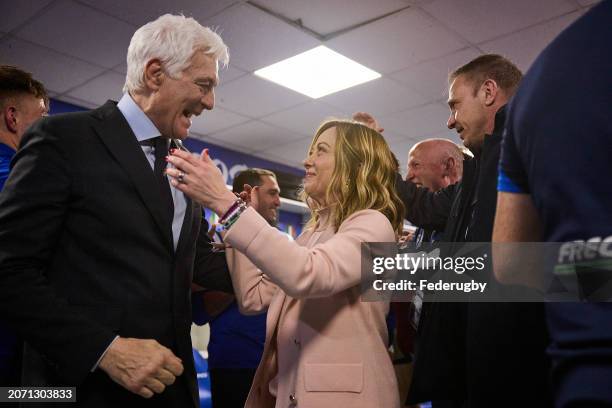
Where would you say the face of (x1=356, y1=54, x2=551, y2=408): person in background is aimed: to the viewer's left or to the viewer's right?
to the viewer's left

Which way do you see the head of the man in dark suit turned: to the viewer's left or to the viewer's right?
to the viewer's right

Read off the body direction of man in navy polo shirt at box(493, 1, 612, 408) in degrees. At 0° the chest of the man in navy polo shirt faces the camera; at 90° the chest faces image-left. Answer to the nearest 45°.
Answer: approximately 180°

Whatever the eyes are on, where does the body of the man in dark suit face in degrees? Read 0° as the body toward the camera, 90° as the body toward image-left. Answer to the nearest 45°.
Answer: approximately 315°

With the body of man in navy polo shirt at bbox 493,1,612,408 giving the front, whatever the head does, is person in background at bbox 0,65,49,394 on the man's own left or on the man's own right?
on the man's own left

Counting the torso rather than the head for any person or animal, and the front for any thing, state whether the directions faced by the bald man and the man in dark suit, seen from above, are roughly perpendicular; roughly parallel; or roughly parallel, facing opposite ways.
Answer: roughly parallel, facing opposite ways

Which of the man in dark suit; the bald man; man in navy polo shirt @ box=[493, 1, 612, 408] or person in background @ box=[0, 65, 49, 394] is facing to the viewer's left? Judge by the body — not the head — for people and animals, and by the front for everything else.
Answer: the bald man

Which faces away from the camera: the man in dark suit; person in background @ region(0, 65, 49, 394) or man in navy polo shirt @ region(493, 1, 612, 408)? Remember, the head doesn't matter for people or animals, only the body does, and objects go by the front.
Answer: the man in navy polo shirt

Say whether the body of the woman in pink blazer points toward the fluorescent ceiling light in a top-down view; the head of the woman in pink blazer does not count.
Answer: no

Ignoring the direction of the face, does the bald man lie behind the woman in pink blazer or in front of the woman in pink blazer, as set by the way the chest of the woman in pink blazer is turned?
behind

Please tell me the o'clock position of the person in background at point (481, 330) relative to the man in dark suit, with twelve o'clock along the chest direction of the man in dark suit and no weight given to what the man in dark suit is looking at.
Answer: The person in background is roughly at 11 o'clock from the man in dark suit.

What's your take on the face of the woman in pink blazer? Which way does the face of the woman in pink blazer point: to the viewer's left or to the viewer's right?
to the viewer's left

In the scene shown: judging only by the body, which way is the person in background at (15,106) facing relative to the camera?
to the viewer's right

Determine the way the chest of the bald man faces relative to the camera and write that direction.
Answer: to the viewer's left
